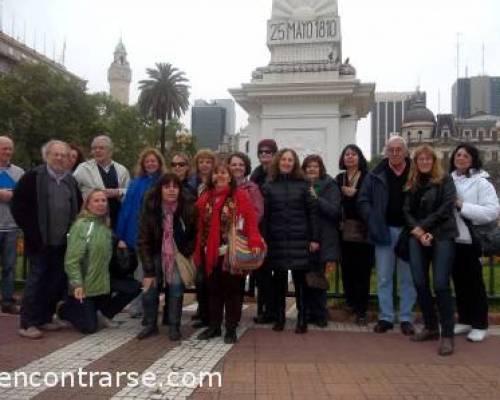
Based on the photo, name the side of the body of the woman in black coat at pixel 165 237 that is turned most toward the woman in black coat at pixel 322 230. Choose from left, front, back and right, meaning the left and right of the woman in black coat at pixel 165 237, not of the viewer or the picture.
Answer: left

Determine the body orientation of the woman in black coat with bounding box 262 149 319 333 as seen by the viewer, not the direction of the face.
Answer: toward the camera

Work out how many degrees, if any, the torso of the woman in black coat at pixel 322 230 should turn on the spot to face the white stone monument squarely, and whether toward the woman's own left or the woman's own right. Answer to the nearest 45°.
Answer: approximately 135° to the woman's own right

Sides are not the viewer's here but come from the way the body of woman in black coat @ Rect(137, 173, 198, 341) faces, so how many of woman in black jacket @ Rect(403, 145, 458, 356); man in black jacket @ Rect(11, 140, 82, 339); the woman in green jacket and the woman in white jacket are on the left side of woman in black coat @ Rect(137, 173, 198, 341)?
2

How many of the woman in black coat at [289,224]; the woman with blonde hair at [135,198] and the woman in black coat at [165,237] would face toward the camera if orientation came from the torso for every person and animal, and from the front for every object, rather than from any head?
3

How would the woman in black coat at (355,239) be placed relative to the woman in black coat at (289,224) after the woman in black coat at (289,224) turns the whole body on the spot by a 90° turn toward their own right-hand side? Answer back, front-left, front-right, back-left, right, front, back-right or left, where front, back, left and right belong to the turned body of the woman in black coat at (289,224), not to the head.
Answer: back-right

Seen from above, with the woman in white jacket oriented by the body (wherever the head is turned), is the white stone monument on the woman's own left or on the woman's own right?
on the woman's own right

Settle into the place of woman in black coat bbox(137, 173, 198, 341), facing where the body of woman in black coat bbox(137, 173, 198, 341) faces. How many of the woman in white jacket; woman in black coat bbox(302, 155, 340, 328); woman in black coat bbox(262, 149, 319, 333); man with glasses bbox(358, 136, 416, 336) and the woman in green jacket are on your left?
4

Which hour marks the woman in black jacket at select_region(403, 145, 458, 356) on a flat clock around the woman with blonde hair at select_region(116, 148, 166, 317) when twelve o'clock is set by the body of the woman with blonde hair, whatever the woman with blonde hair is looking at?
The woman in black jacket is roughly at 10 o'clock from the woman with blonde hair.

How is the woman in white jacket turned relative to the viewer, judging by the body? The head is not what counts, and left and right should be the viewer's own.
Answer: facing the viewer and to the left of the viewer
